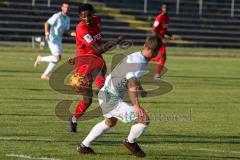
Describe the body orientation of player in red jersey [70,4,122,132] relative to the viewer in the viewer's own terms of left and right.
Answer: facing the viewer and to the right of the viewer

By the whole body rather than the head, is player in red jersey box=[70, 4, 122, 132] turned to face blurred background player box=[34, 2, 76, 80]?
no

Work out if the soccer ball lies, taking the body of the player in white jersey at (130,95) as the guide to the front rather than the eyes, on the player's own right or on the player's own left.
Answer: on the player's own left
